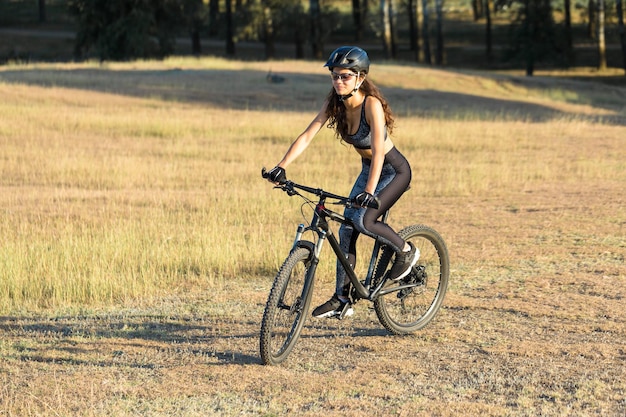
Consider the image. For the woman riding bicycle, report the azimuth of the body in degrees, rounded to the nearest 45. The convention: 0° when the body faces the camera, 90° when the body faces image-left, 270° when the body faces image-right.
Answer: approximately 45°

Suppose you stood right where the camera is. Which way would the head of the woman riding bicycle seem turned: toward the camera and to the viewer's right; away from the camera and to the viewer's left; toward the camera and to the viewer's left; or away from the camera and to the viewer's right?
toward the camera and to the viewer's left

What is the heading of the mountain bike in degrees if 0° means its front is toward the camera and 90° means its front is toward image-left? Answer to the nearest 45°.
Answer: approximately 45°
